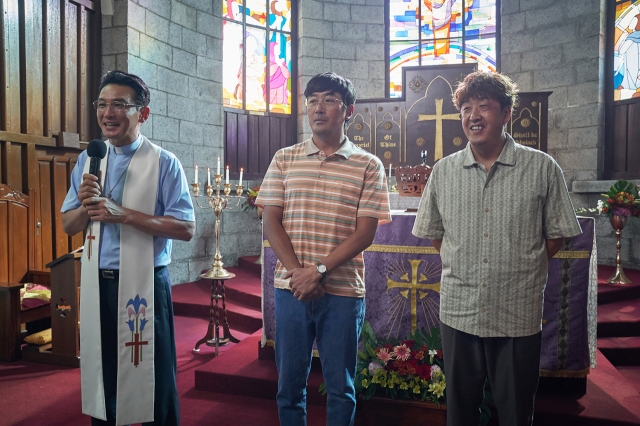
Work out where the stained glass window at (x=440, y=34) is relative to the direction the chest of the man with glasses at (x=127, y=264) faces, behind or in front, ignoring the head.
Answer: behind

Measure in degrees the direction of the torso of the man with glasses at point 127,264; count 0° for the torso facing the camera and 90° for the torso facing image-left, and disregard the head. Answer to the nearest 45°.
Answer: approximately 45°

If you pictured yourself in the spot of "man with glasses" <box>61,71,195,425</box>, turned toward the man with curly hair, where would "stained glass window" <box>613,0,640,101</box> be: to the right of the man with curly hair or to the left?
left

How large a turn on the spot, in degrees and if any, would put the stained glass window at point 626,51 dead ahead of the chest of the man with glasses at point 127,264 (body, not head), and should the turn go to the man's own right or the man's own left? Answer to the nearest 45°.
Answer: approximately 180°

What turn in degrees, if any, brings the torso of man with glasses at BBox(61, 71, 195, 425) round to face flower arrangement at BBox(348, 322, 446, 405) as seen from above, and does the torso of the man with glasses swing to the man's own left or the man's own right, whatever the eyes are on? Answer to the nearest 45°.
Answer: approximately 135° to the man's own left

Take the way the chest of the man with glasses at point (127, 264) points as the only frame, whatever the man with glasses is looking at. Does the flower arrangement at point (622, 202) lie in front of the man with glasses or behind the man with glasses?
behind

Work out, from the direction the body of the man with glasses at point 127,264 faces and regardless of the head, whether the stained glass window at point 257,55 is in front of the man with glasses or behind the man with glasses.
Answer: behind

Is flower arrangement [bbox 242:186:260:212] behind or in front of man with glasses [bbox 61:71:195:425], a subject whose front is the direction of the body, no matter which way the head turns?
behind

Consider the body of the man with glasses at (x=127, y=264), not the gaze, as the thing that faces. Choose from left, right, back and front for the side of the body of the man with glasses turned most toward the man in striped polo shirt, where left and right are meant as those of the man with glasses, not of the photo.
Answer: left

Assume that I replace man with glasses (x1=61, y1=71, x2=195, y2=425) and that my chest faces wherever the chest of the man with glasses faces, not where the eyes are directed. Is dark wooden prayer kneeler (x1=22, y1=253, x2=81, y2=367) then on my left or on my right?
on my right
